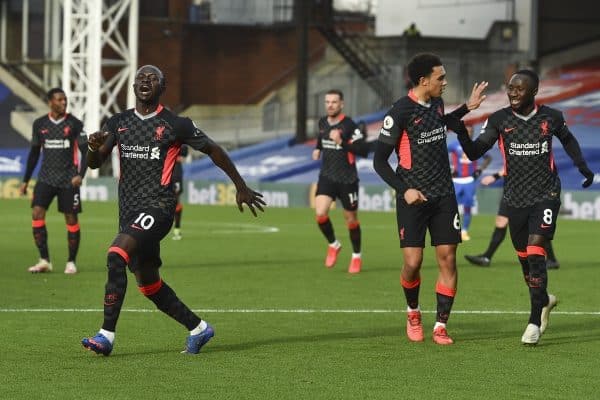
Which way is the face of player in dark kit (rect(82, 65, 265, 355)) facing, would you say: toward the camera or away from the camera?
toward the camera

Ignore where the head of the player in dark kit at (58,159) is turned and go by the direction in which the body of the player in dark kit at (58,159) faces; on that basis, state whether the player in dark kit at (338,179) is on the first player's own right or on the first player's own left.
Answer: on the first player's own left

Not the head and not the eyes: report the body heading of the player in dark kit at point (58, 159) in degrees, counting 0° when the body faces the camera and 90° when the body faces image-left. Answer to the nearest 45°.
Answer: approximately 0°

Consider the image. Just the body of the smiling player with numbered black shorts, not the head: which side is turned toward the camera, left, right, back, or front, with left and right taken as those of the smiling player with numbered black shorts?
front

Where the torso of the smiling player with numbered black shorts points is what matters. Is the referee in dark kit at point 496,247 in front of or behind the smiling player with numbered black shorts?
behind

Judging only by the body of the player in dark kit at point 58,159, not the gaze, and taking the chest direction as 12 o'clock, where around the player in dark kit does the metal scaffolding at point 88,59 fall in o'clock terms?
The metal scaffolding is roughly at 6 o'clock from the player in dark kit.

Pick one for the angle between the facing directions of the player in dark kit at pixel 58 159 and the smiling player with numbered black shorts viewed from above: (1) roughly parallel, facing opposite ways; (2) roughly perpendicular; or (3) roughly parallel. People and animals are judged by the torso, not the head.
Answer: roughly parallel

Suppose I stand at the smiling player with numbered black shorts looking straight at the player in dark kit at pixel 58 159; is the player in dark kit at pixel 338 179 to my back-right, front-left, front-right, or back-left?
front-right

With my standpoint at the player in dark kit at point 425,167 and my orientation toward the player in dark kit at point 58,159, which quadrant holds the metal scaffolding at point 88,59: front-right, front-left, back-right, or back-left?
front-right

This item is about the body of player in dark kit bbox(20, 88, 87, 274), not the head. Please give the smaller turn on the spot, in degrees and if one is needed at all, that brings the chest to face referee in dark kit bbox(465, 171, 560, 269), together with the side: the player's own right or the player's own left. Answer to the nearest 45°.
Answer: approximately 90° to the player's own left

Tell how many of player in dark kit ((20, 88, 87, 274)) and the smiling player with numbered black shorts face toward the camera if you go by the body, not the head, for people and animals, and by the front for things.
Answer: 2

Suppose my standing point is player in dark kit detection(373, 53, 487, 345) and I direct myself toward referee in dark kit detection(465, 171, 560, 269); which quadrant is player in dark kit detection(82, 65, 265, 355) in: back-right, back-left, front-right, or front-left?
back-left

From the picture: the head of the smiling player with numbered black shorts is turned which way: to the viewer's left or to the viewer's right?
to the viewer's left
